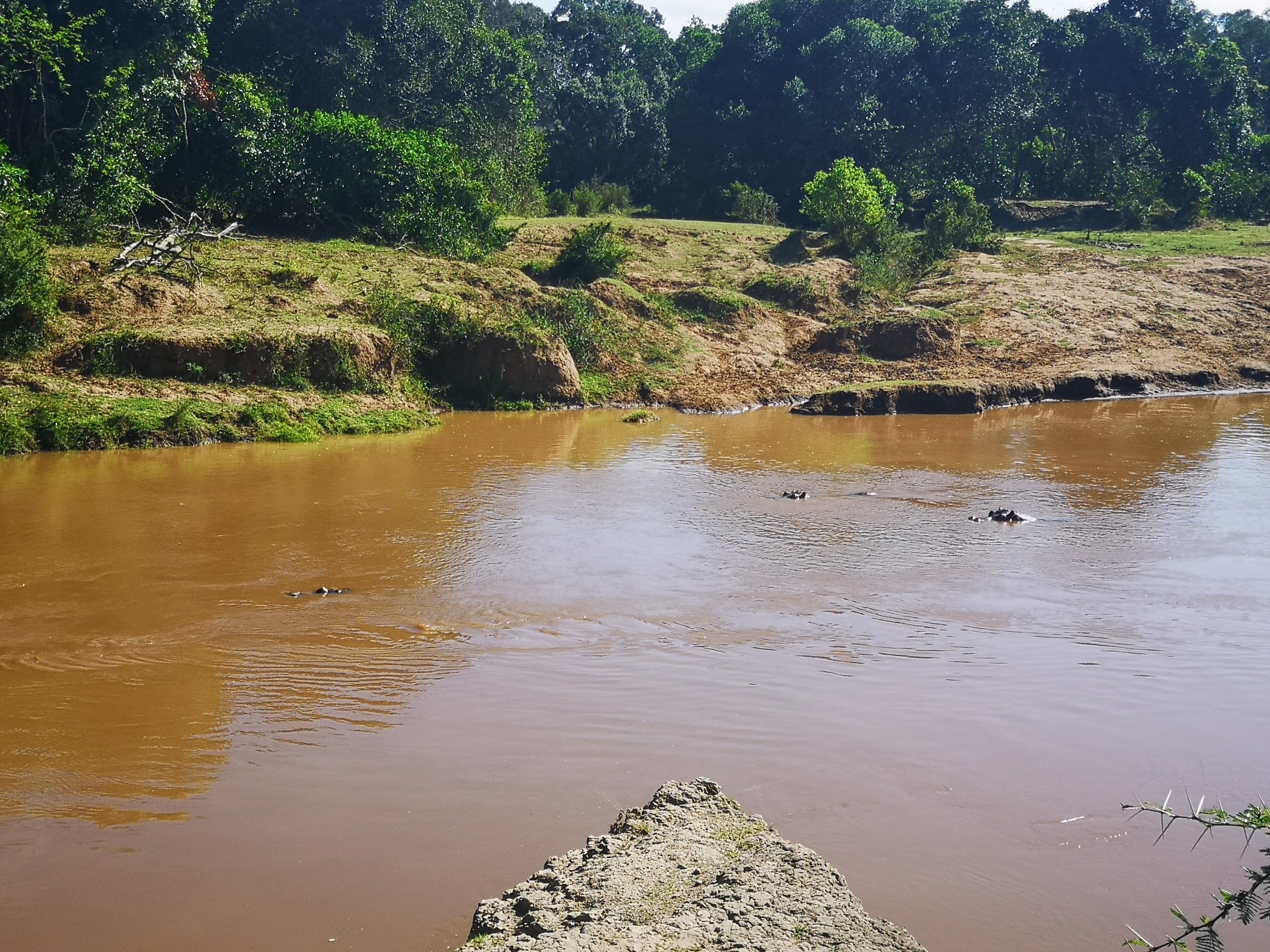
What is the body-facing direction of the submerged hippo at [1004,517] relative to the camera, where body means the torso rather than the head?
to the viewer's left

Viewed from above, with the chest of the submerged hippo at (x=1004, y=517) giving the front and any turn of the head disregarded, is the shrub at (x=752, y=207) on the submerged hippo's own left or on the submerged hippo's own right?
on the submerged hippo's own right

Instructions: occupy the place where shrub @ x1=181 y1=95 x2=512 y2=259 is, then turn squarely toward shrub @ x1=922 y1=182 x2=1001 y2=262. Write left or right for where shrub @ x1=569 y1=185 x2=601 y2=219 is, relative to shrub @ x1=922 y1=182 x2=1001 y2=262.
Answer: left

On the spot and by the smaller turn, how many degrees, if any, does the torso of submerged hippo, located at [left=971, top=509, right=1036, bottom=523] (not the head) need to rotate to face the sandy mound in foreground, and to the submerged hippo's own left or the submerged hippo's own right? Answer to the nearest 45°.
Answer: approximately 90° to the submerged hippo's own left

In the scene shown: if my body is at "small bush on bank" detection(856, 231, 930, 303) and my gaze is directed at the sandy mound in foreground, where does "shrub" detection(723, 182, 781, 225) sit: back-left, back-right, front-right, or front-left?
back-right

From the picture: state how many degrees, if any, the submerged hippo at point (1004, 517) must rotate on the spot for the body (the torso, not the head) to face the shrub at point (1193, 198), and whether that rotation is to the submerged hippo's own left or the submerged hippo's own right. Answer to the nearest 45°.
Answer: approximately 90° to the submerged hippo's own right

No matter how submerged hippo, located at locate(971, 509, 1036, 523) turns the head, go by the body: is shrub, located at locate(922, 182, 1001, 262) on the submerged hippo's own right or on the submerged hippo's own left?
on the submerged hippo's own right

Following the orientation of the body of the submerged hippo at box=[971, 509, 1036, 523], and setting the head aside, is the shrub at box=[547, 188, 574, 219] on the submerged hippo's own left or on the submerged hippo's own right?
on the submerged hippo's own right
